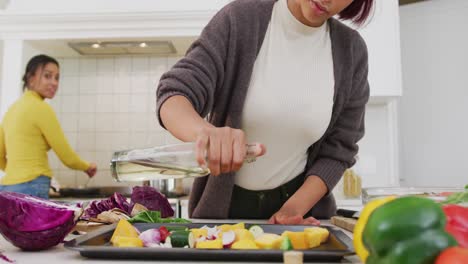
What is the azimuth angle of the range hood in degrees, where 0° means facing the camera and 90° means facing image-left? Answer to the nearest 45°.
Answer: approximately 0°

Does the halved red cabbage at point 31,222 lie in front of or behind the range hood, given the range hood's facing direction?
in front

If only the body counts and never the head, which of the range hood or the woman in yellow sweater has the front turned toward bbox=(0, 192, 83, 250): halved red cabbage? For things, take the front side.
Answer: the range hood

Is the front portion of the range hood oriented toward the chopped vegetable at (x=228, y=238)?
yes

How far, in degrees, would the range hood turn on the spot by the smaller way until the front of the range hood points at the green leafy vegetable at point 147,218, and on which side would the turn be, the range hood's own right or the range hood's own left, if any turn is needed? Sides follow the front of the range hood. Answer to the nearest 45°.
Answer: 0° — it already faces it

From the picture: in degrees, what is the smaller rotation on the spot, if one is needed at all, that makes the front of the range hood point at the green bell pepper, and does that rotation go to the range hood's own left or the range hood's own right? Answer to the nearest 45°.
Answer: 0° — it already faces it

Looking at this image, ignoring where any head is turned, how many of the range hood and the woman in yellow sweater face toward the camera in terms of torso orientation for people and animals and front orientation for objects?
1

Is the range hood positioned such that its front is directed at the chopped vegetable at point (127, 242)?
yes
